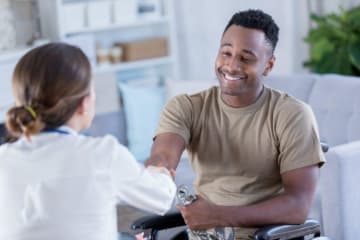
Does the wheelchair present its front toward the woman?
yes

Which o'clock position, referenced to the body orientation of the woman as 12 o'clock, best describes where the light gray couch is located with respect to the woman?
The light gray couch is roughly at 12 o'clock from the woman.

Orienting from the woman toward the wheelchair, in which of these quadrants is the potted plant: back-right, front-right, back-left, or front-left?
front-left

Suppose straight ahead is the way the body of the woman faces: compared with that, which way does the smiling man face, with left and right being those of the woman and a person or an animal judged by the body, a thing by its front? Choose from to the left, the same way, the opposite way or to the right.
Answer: the opposite way

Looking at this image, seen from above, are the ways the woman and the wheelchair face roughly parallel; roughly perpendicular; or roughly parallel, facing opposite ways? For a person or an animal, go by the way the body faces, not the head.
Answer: roughly parallel, facing opposite ways

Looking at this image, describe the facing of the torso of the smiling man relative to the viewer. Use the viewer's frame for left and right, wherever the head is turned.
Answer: facing the viewer and to the left of the viewer

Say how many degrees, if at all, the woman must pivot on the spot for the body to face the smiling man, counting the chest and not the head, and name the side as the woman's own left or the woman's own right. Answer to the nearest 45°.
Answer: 0° — they already face them

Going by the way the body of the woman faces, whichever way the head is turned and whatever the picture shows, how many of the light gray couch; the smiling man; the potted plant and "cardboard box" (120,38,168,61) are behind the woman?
0

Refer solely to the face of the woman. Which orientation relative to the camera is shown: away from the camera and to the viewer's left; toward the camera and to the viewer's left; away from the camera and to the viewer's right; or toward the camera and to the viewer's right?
away from the camera and to the viewer's right

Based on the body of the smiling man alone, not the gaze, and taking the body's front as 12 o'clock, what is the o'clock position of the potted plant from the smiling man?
The potted plant is roughly at 5 o'clock from the smiling man.

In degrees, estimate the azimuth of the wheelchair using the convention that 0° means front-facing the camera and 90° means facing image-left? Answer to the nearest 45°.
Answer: approximately 45°

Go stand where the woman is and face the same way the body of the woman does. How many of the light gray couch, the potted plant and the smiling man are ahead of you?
3

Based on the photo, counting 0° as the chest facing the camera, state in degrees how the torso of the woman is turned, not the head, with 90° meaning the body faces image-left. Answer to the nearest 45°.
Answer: approximately 225°

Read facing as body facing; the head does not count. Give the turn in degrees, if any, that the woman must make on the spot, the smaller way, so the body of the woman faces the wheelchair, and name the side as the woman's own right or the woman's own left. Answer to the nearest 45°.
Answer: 0° — they already face it

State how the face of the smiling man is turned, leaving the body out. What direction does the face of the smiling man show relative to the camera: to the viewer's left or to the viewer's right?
to the viewer's left

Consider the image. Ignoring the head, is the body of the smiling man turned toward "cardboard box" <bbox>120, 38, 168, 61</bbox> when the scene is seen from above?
no

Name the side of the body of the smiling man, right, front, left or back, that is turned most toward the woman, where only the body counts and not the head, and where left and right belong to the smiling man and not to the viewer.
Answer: front
